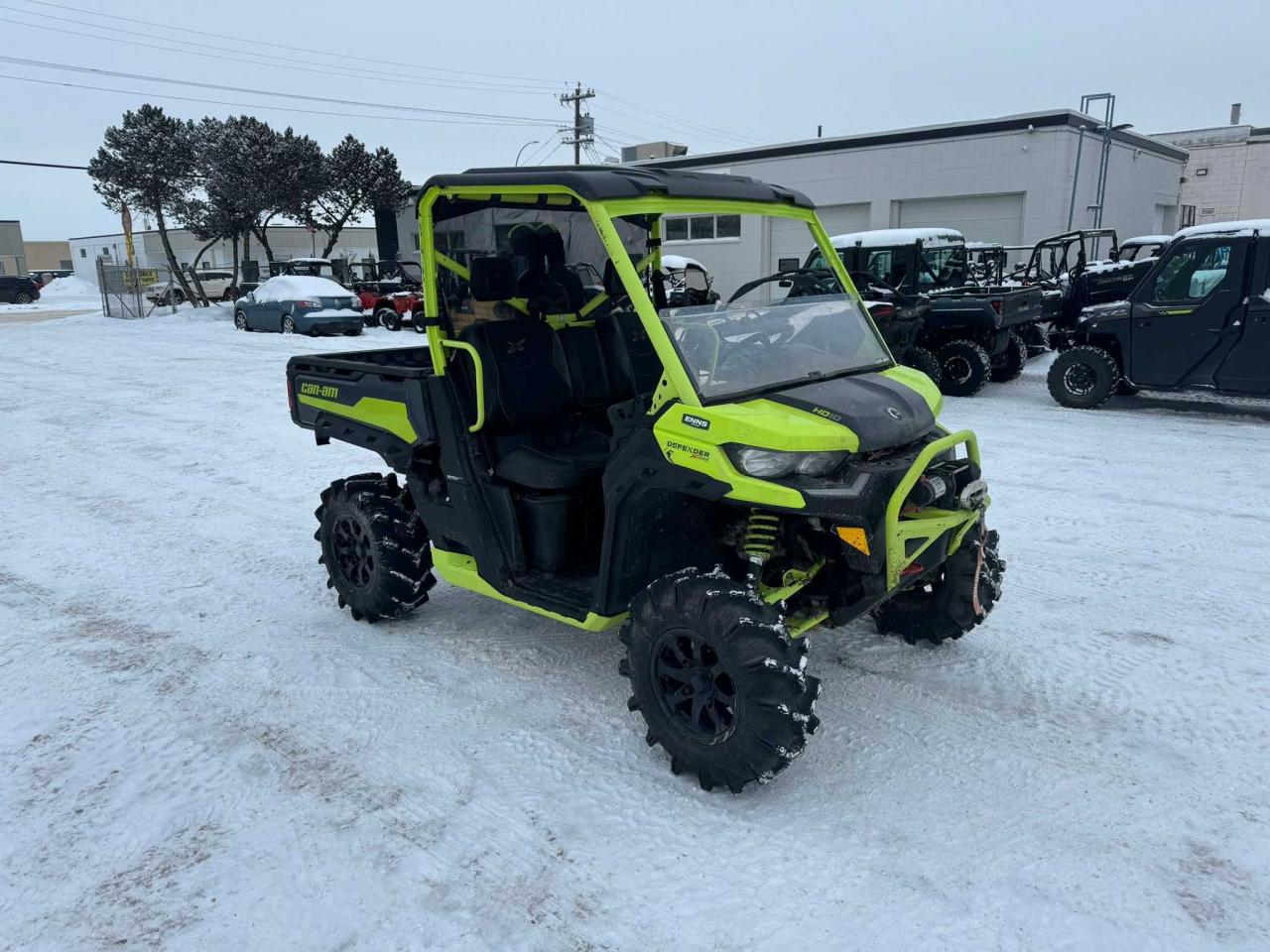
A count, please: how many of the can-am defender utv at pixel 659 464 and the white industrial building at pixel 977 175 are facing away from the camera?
0

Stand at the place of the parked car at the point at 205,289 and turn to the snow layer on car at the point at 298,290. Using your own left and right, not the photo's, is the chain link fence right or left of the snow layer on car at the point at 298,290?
right

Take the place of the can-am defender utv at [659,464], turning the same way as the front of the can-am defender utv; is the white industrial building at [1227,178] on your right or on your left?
on your left

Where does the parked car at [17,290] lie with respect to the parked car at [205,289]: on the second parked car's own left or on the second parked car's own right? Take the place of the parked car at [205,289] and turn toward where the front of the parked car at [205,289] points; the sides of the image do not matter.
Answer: on the second parked car's own right

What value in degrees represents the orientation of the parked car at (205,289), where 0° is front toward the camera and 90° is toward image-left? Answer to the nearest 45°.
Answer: approximately 45°

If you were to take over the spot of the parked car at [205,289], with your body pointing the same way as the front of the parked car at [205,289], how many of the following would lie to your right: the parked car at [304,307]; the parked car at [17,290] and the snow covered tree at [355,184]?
1

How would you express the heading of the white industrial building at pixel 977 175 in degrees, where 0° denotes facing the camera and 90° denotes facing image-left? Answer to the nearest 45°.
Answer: approximately 45°

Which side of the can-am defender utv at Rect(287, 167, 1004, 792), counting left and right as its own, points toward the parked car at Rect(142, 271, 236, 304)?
back

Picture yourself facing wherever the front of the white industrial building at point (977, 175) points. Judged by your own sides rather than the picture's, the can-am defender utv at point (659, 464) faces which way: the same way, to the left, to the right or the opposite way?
to the left
